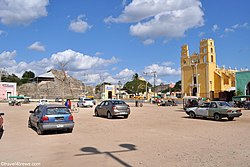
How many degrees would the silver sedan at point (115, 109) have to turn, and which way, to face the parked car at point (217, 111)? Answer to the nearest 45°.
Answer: approximately 135° to its right

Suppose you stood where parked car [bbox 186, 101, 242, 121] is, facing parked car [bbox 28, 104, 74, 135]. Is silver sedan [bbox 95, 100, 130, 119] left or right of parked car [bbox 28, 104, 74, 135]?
right

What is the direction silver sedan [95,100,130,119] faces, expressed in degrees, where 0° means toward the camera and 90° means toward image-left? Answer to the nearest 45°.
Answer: approximately 135°

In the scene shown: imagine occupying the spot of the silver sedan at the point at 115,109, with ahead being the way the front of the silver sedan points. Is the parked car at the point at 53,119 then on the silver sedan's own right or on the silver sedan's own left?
on the silver sedan's own left
